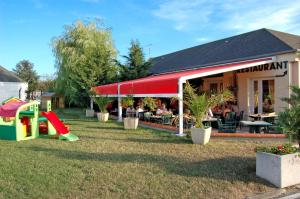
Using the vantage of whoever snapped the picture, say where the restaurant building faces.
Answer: facing the viewer and to the left of the viewer

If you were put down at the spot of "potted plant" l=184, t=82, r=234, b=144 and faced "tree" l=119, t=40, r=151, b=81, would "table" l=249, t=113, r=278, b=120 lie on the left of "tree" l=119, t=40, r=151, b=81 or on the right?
right

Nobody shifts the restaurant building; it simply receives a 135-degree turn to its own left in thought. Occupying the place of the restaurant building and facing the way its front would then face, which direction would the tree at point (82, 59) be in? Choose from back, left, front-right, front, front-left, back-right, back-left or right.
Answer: back-left

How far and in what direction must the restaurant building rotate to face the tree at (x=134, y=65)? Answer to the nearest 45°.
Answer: approximately 90° to its right

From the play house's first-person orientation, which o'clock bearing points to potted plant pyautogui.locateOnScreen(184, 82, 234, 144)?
The potted plant is roughly at 12 o'clock from the play house.

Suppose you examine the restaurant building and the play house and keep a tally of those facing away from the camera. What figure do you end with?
0

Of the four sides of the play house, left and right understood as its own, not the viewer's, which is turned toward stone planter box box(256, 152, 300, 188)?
front

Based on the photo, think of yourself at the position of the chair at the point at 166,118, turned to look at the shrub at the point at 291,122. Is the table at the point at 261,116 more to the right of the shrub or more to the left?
left

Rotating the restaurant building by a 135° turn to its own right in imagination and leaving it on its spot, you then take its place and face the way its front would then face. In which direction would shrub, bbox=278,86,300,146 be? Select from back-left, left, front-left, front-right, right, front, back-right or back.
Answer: back

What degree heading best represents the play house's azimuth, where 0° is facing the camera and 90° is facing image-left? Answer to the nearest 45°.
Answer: approximately 315°

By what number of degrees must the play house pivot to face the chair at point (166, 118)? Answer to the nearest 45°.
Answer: approximately 45° to its left
